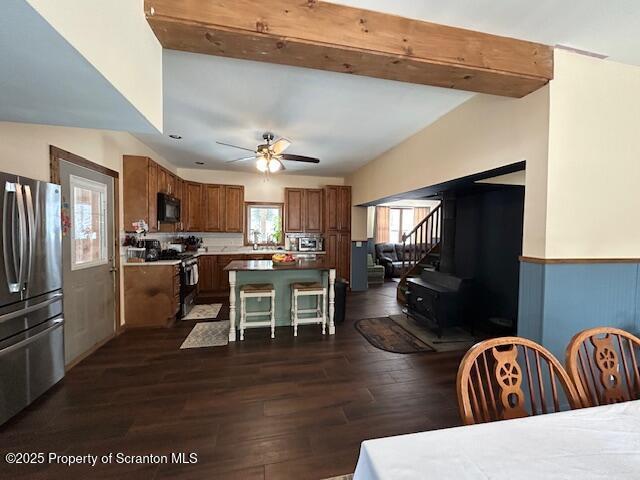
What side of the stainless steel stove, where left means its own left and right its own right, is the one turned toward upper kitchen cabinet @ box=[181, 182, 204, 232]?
left

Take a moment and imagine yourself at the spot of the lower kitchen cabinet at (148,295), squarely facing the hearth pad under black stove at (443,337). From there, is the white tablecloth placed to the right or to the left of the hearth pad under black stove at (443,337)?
right

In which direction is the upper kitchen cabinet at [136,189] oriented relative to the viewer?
to the viewer's right

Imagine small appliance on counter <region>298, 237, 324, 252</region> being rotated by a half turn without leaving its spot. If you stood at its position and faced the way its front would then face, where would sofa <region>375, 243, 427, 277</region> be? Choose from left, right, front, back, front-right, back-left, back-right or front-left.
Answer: front-right

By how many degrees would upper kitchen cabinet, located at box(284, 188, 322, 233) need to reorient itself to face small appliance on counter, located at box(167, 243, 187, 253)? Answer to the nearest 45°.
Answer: approximately 45° to its right

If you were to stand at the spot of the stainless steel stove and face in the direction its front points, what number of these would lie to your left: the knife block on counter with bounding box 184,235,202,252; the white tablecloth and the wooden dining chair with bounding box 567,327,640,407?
1

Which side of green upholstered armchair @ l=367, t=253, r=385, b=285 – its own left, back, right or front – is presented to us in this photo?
right

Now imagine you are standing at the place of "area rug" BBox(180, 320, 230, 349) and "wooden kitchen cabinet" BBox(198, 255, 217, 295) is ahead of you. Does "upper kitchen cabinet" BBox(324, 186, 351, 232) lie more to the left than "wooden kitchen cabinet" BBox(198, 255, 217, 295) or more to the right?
right

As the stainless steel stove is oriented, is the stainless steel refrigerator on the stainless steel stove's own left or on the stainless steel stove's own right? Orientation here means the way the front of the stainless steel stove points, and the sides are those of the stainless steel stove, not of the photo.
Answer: on the stainless steel stove's own right

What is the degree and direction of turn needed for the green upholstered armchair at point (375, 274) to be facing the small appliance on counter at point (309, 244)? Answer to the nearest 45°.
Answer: approximately 135° to its right

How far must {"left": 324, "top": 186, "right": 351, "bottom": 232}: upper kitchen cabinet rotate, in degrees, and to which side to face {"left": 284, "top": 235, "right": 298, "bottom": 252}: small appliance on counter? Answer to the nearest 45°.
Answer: approximately 90° to its right

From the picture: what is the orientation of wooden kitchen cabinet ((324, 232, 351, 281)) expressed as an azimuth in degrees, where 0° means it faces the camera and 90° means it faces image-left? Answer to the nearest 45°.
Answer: approximately 0°

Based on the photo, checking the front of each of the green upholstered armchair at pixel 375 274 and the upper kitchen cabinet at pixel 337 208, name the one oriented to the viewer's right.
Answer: the green upholstered armchair
